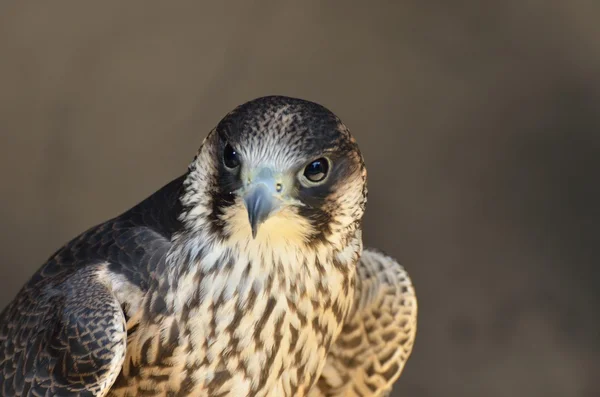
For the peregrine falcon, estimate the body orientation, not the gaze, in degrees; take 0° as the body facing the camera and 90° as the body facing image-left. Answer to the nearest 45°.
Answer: approximately 315°
